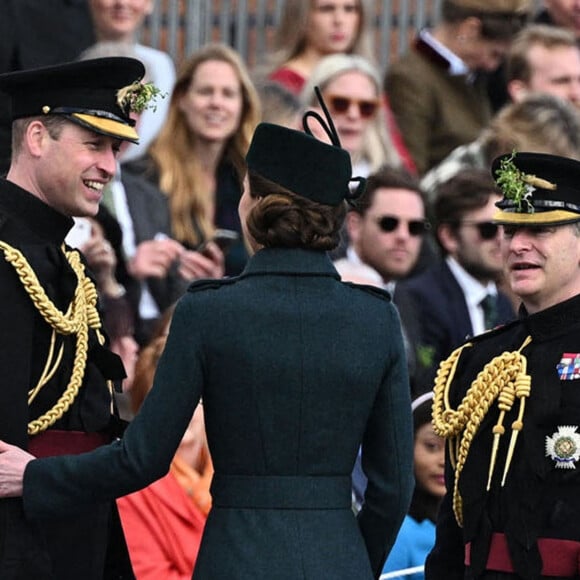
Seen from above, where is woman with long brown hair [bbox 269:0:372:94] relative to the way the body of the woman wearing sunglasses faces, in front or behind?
behind

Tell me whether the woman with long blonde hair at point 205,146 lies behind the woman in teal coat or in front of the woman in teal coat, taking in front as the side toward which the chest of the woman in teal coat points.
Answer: in front

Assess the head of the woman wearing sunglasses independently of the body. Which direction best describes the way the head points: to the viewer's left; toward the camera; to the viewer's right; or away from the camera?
toward the camera

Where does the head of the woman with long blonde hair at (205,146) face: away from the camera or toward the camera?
toward the camera

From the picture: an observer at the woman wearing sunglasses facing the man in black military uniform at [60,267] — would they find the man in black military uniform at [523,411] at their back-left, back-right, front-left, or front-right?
front-left

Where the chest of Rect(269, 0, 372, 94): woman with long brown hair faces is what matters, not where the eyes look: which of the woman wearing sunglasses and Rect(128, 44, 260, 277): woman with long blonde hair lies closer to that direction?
the woman wearing sunglasses

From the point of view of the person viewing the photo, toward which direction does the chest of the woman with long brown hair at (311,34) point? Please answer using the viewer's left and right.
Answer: facing the viewer and to the right of the viewer

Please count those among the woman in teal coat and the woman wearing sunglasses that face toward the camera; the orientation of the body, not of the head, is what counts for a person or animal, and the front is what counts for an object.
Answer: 1

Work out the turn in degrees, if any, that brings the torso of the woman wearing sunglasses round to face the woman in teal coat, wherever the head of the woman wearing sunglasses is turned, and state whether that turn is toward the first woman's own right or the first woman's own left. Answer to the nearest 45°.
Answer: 0° — they already face them

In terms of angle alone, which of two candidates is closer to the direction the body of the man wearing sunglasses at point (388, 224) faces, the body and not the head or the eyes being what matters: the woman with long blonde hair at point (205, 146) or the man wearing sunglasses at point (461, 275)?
the man wearing sunglasses

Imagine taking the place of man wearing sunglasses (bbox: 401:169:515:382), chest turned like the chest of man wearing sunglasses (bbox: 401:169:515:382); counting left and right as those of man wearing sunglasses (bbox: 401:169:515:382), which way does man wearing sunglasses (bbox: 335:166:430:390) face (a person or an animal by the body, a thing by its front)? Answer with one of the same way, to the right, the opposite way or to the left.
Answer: the same way

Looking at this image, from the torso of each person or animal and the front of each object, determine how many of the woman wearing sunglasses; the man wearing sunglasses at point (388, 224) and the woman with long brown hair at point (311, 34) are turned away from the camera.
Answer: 0

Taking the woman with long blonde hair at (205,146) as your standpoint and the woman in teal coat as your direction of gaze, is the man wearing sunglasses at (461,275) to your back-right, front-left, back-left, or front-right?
front-left

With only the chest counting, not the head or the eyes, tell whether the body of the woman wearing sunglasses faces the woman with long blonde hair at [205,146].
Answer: no

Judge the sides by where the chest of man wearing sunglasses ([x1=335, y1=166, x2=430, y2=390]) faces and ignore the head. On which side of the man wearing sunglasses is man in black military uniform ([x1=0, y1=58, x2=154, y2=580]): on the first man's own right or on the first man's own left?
on the first man's own right

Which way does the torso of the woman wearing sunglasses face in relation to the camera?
toward the camera

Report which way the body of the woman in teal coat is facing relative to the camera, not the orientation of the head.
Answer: away from the camera

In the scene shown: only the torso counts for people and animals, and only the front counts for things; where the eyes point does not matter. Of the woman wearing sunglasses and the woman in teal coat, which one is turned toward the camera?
the woman wearing sunglasses
